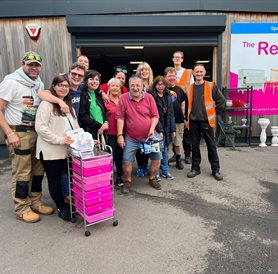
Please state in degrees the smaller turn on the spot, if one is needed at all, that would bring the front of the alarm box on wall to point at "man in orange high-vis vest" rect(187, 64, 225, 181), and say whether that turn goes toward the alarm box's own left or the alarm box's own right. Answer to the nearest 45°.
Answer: approximately 45° to the alarm box's own left

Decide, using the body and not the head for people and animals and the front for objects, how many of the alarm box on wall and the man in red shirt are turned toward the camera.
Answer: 2

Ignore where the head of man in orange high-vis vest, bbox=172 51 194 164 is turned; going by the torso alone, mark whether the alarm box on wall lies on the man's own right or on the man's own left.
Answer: on the man's own right

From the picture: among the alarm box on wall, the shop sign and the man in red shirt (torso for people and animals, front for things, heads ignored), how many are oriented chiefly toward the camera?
3

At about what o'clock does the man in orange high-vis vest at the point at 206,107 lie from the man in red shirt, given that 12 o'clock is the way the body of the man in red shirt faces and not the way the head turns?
The man in orange high-vis vest is roughly at 8 o'clock from the man in red shirt.

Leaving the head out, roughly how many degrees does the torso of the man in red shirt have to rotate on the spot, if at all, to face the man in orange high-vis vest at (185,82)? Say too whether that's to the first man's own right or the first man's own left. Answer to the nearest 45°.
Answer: approximately 135° to the first man's own left

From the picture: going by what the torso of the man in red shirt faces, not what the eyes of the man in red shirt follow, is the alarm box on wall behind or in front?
behind

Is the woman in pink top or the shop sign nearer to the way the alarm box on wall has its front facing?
the woman in pink top

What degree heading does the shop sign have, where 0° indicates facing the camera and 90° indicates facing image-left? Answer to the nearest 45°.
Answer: approximately 0°

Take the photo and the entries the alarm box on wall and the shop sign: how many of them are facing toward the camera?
2

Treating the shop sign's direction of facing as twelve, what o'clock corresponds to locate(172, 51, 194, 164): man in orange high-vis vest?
The man in orange high-vis vest is roughly at 1 o'clock from the shop sign.
